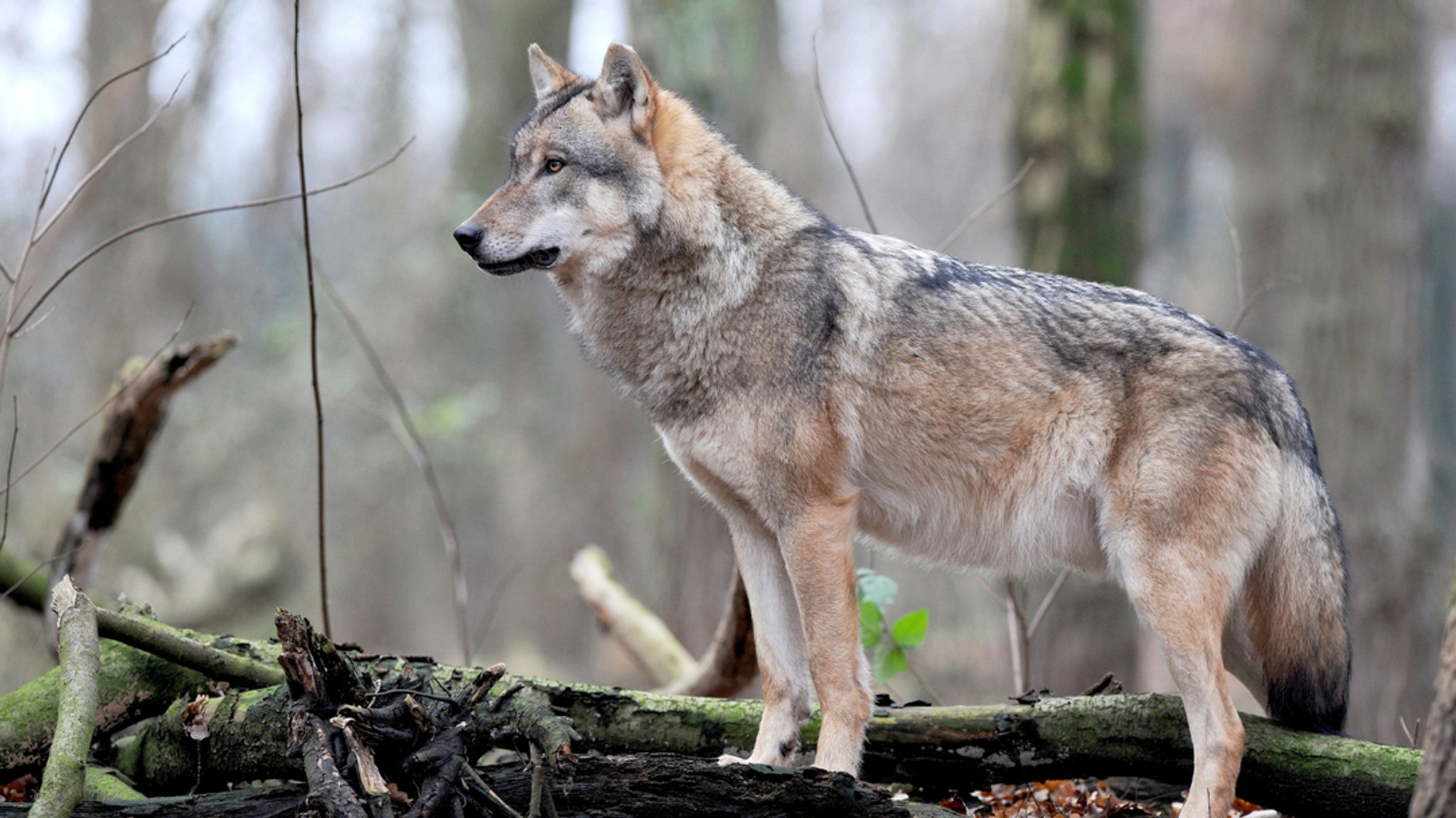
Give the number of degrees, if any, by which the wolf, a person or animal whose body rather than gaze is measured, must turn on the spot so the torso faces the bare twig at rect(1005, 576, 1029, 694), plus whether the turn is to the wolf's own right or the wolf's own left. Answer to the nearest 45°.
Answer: approximately 90° to the wolf's own right

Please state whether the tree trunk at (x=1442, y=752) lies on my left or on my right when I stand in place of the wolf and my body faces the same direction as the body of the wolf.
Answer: on my left

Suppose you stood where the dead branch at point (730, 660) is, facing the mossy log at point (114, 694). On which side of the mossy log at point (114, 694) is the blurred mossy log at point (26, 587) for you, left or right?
right

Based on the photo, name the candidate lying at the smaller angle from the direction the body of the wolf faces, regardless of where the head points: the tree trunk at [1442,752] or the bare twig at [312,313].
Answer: the bare twig

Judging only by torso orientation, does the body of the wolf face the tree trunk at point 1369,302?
no

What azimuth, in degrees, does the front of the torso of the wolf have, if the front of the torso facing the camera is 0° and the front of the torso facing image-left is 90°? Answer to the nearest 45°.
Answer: approximately 90°

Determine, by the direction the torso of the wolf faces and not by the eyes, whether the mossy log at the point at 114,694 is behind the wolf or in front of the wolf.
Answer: in front

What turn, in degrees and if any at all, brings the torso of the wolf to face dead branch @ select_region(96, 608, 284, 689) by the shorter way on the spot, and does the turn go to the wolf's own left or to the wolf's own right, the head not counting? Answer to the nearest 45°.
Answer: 0° — it already faces it

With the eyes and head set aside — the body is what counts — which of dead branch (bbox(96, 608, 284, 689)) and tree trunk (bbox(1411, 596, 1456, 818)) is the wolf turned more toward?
the dead branch

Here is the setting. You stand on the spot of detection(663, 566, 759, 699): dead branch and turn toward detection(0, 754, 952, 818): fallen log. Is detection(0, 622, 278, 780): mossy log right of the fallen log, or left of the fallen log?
right
